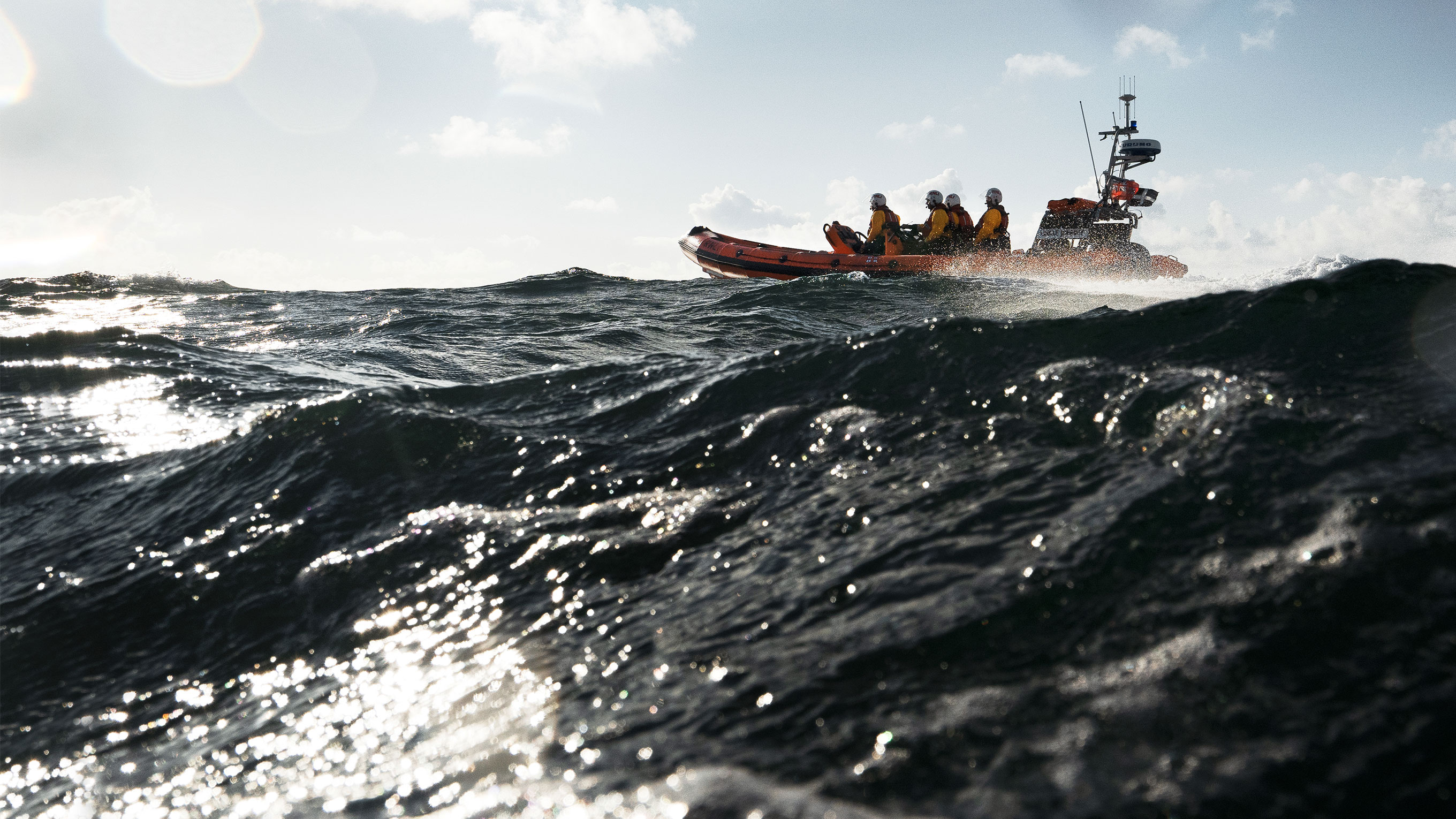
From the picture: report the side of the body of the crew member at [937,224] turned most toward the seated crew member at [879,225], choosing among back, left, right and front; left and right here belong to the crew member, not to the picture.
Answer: front

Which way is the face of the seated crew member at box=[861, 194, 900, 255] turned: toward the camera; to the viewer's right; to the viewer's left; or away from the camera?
to the viewer's left

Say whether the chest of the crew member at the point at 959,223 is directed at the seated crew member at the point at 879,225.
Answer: yes

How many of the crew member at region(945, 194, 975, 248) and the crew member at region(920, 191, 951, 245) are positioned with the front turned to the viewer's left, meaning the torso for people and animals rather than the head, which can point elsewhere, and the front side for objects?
2

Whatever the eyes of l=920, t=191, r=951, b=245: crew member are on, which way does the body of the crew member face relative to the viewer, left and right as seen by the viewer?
facing to the left of the viewer

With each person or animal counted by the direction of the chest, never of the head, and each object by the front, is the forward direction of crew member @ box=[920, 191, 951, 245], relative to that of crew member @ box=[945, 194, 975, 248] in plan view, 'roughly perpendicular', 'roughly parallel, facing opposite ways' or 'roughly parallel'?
roughly parallel

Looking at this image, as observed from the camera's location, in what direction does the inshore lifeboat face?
facing to the left of the viewer

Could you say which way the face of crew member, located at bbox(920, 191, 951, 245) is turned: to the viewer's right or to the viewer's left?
to the viewer's left

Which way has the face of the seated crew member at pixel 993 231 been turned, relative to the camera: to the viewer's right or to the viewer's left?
to the viewer's left

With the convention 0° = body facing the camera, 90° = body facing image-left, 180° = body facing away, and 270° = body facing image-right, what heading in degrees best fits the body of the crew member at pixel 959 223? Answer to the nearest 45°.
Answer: approximately 90°
